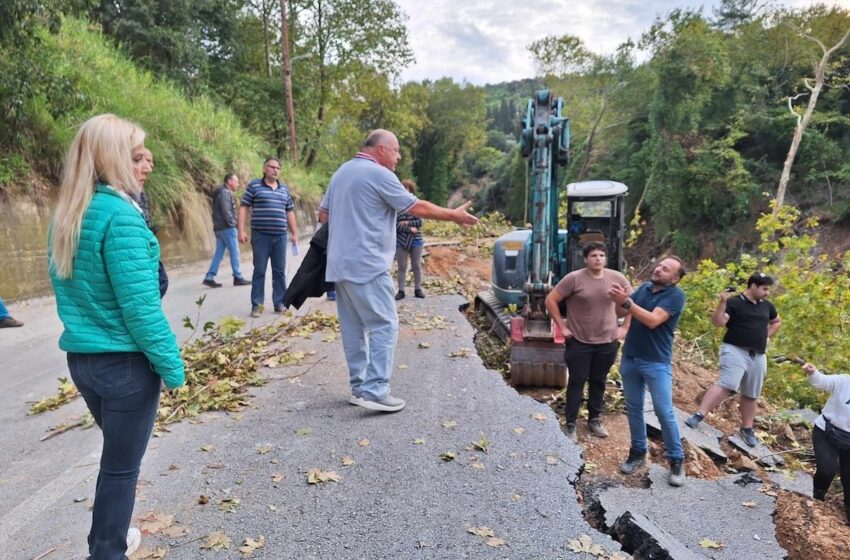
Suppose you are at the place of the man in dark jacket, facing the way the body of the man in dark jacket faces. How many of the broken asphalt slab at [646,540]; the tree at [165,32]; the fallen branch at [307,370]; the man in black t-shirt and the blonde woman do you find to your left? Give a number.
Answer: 1

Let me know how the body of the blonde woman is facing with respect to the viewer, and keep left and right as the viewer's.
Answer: facing away from the viewer and to the right of the viewer

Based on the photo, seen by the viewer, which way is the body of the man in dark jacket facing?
to the viewer's right

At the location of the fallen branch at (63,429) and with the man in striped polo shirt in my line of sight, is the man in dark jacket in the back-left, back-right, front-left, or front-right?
front-left

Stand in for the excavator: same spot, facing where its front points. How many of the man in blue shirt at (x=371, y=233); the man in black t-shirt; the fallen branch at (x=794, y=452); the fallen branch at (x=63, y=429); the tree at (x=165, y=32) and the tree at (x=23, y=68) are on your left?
2

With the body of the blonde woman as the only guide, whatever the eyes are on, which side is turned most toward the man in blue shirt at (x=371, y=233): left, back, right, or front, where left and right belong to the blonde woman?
front

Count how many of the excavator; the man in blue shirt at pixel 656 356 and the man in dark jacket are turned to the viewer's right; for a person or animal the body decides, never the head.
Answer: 1

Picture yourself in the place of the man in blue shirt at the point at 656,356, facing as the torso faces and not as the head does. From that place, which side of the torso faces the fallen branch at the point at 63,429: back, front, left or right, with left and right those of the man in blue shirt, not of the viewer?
front

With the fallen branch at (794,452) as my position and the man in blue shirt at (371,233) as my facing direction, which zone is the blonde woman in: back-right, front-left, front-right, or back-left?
front-left

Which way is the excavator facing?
toward the camera

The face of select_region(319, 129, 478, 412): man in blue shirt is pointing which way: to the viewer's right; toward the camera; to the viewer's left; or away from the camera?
to the viewer's right
